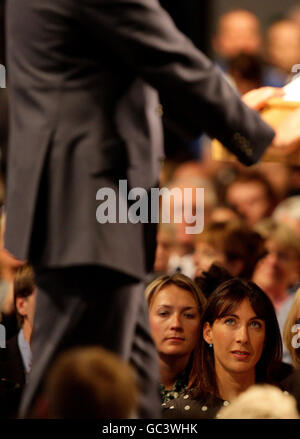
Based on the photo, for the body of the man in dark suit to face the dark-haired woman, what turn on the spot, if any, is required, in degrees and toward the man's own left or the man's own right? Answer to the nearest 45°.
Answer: approximately 45° to the man's own left

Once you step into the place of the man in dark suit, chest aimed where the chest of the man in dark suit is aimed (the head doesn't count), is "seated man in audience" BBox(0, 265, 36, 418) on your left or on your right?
on your left

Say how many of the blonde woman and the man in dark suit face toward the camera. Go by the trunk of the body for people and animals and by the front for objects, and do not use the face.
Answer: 1

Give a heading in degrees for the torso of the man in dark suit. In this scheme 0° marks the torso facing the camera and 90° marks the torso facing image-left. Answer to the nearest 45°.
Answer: approximately 225°
